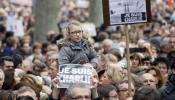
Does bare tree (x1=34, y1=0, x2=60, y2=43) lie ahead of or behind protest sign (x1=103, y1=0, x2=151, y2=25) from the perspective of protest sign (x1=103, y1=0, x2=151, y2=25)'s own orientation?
behind

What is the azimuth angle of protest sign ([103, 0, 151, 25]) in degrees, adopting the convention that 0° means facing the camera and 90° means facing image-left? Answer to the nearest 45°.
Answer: approximately 0°

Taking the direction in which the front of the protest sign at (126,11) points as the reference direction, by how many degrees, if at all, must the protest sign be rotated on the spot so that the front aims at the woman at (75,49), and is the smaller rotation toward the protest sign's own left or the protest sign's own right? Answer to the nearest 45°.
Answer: approximately 45° to the protest sign's own right

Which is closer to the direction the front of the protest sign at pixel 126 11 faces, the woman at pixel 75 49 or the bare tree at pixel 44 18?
the woman
